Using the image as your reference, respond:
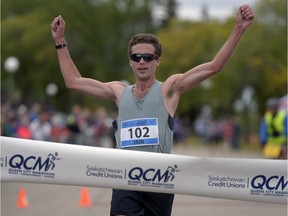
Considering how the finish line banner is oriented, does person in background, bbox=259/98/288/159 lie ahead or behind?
behind
